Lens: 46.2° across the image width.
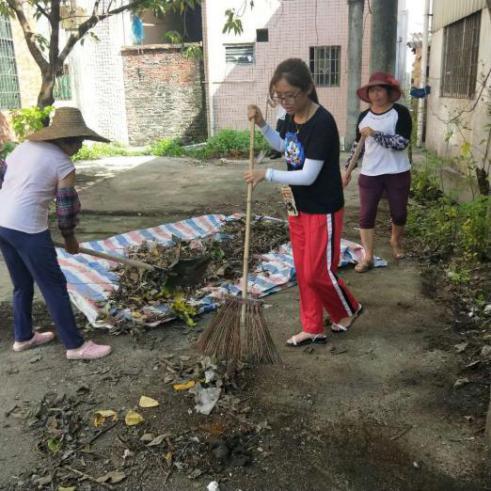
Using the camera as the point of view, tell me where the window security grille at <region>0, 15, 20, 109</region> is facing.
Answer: facing the viewer and to the right of the viewer

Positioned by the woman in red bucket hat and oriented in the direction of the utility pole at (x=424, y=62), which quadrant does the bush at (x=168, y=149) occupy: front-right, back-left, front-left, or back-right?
front-left

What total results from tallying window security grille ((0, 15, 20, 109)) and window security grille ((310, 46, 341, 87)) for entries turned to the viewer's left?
0

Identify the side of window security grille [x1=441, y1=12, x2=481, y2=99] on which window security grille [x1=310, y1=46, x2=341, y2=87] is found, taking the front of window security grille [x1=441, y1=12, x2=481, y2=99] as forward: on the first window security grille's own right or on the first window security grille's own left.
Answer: on the first window security grille's own right

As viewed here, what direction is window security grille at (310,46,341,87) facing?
toward the camera

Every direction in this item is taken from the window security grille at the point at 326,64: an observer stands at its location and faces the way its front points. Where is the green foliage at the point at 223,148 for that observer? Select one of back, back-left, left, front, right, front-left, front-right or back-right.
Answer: front-right

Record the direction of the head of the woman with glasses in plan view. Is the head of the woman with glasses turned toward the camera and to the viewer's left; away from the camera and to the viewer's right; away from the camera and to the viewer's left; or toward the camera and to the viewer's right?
toward the camera and to the viewer's left

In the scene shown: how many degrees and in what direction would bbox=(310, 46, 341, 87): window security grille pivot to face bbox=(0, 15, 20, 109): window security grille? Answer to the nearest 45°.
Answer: approximately 45° to its right

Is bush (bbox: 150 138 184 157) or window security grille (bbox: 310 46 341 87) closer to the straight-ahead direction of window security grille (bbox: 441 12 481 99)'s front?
the bush

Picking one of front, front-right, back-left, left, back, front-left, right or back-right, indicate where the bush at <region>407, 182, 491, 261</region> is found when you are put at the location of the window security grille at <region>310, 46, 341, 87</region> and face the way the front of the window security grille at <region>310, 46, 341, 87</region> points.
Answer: front

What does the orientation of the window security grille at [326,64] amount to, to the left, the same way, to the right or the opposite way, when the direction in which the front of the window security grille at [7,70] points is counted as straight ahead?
to the right
